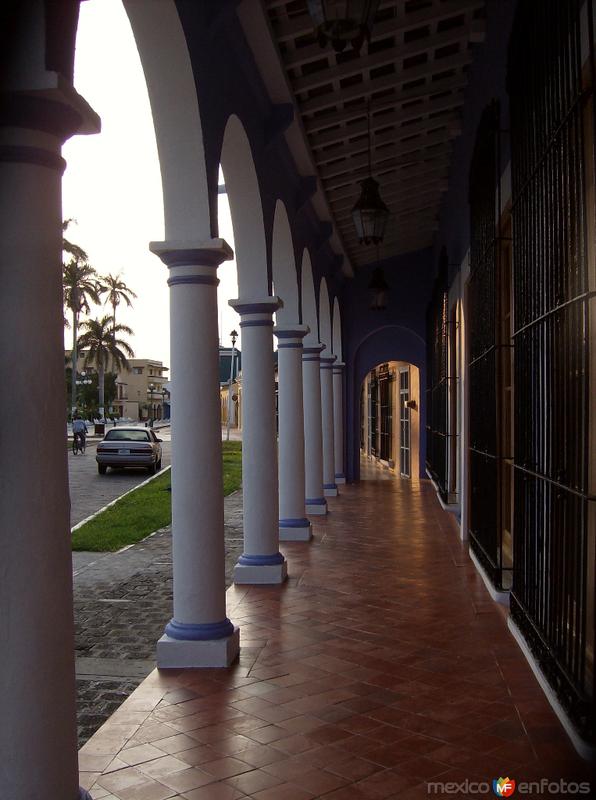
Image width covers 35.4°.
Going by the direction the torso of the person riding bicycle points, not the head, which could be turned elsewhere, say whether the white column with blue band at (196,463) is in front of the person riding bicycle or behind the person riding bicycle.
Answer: behind

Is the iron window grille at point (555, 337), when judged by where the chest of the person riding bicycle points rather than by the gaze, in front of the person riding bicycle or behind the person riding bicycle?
behind

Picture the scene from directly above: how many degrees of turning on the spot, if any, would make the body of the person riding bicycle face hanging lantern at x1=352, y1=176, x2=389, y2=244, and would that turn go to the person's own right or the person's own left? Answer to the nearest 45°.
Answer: approximately 180°

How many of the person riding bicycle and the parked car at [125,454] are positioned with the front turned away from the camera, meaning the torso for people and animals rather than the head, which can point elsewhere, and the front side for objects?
2

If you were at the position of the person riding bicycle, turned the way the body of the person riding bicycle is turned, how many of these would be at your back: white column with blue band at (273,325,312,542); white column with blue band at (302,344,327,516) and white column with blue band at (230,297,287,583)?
3

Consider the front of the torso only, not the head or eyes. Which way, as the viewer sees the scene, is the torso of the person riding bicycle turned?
away from the camera

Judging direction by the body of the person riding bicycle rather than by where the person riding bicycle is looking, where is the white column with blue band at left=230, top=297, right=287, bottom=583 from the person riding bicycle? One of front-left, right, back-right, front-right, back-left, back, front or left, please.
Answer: back

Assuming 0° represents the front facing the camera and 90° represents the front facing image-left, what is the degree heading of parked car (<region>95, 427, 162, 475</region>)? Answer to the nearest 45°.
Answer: approximately 180°

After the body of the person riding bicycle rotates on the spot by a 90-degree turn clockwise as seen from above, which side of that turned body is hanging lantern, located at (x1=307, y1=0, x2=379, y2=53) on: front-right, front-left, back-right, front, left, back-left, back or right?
right

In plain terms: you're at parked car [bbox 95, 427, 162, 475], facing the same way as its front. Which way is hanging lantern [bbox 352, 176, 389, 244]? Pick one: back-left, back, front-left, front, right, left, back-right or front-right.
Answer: back

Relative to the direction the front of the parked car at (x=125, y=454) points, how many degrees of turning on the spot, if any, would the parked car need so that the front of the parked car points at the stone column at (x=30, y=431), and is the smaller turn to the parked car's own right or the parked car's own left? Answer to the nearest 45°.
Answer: approximately 180°
